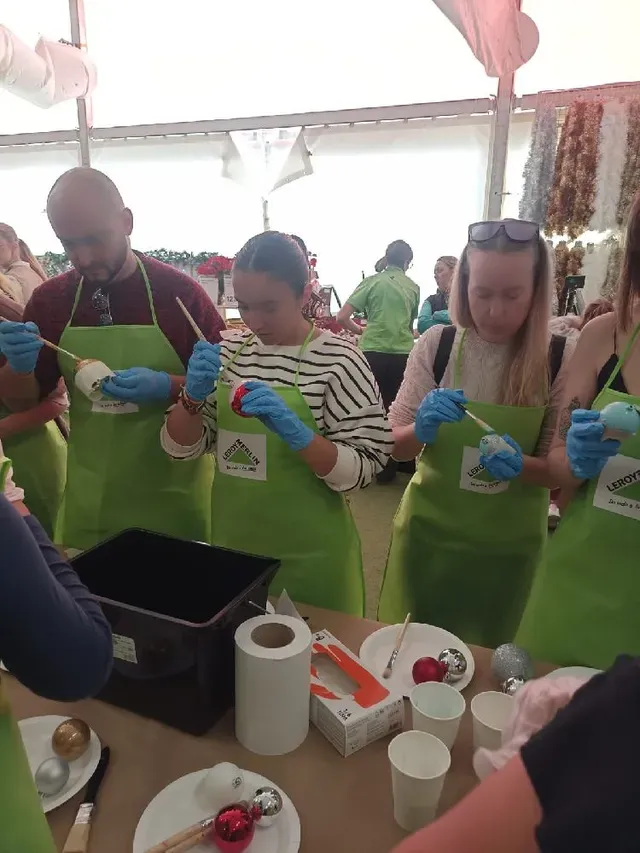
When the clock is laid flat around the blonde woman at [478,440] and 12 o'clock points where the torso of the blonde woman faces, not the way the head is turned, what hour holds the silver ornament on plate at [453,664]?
The silver ornament on plate is roughly at 12 o'clock from the blonde woman.

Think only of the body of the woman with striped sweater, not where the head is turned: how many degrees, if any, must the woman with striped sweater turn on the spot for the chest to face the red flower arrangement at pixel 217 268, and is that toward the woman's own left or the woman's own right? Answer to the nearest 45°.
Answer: approximately 135° to the woman's own right

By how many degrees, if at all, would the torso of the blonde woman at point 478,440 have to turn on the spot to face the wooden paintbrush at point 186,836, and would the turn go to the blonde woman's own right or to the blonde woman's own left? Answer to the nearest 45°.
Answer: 0° — they already face it

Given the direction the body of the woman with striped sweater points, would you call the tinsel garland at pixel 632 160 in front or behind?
behind

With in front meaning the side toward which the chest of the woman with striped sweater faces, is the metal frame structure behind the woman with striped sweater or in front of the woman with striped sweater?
behind

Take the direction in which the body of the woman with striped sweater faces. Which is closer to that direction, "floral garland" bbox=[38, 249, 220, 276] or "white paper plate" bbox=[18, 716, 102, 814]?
the white paper plate

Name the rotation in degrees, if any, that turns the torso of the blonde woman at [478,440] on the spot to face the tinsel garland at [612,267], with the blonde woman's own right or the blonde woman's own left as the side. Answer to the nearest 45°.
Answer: approximately 180°

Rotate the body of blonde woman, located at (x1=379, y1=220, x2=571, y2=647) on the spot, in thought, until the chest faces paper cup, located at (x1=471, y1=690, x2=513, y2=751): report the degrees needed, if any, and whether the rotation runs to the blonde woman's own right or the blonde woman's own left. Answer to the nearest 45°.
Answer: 0° — they already face it

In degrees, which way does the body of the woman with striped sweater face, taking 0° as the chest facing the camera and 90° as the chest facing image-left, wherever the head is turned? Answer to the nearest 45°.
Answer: approximately 45°
